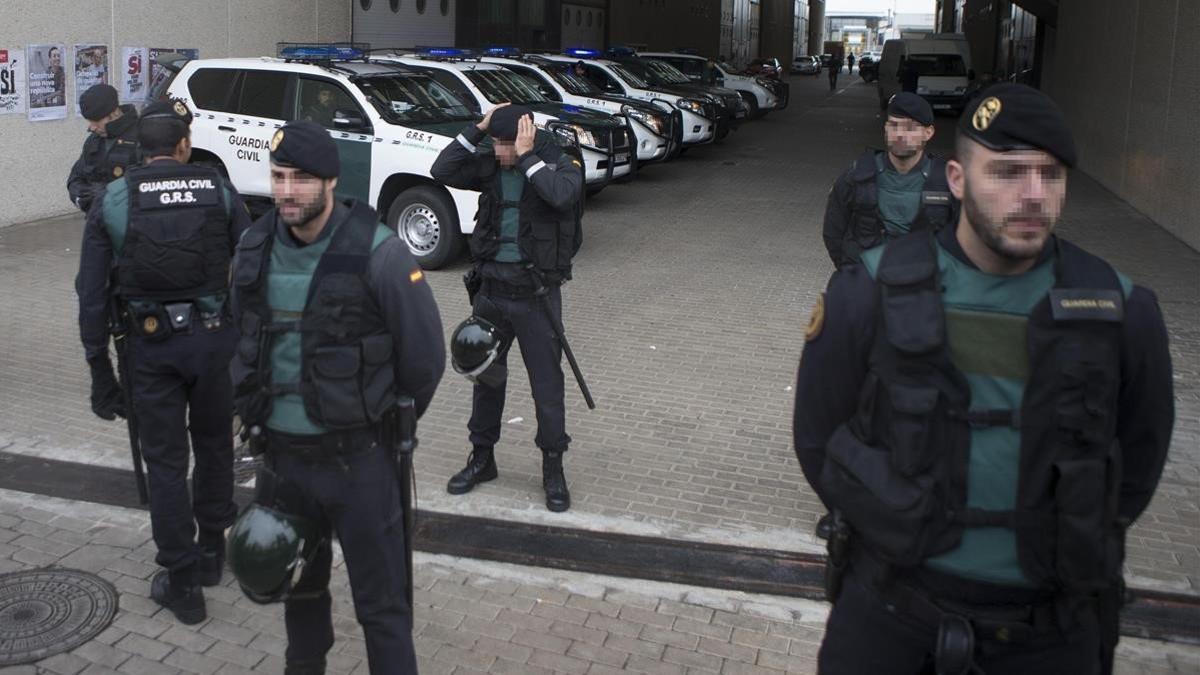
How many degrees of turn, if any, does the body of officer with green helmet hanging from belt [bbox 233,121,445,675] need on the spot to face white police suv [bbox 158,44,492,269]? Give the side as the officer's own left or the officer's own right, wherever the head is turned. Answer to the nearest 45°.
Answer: approximately 135° to the officer's own right

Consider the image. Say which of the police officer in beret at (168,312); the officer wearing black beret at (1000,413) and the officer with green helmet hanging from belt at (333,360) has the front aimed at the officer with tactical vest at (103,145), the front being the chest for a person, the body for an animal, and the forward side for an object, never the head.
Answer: the police officer in beret

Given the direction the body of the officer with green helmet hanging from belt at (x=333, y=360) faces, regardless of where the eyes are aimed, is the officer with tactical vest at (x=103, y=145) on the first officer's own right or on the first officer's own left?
on the first officer's own right

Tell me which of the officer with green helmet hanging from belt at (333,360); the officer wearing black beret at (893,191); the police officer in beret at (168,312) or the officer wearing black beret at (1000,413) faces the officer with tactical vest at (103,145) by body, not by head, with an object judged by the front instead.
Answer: the police officer in beret

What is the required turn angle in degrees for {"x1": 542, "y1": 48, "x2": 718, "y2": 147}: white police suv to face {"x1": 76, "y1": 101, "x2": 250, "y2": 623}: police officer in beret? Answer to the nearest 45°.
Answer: approximately 45° to its right

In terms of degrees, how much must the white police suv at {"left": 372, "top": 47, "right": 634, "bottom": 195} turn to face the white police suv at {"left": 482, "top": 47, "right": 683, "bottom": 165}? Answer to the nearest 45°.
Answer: approximately 135° to its left

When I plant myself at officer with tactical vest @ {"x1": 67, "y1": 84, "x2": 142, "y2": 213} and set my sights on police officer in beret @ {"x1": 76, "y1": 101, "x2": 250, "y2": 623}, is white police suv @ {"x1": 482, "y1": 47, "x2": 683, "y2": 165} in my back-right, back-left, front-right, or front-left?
back-left

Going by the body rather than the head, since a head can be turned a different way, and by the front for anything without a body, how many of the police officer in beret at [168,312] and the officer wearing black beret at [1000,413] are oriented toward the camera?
1

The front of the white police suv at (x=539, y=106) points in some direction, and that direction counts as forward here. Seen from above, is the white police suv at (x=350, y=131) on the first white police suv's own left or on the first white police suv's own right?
on the first white police suv's own right

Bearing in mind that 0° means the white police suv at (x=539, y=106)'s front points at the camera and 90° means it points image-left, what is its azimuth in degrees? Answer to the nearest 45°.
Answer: approximately 315°

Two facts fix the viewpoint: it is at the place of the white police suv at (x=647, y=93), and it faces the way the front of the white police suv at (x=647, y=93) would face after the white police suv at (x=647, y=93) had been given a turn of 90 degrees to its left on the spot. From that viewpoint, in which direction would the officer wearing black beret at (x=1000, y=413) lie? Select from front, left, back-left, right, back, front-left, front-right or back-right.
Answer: back-right

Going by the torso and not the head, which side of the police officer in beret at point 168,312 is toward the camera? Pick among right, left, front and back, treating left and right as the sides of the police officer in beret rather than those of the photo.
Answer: back

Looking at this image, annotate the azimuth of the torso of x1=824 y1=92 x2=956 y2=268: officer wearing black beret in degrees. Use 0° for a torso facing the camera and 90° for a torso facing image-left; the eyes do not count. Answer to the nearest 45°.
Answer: approximately 0°

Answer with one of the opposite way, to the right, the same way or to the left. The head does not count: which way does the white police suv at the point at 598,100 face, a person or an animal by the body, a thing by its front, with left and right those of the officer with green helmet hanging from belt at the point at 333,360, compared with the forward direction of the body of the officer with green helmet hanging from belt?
to the left
